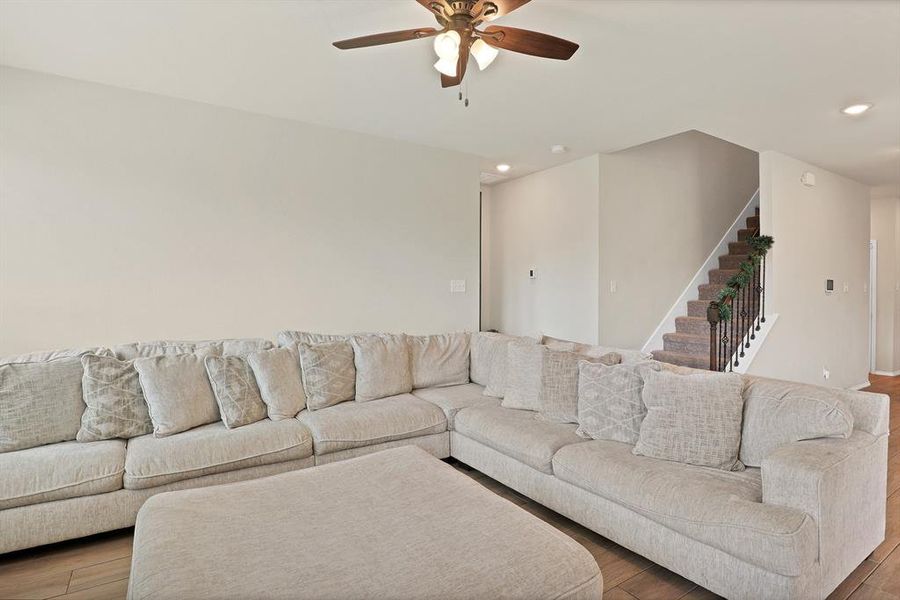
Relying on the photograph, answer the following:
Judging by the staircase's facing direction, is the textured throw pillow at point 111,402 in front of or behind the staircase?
in front

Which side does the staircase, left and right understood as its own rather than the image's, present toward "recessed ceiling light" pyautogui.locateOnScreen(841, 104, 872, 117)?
left

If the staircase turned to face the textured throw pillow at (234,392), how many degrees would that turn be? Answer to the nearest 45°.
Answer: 0° — it already faces it

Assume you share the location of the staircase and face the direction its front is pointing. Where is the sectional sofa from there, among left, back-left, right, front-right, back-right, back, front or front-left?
front-left

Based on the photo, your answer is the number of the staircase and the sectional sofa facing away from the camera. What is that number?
0

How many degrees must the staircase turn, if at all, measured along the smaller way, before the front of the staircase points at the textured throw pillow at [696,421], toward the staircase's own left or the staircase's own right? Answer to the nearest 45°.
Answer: approximately 45° to the staircase's own left

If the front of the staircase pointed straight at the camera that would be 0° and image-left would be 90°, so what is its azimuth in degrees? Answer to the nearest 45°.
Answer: approximately 45°

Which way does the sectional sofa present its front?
toward the camera

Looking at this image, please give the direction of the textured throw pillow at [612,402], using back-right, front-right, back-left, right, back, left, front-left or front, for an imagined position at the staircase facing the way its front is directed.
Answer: front-left

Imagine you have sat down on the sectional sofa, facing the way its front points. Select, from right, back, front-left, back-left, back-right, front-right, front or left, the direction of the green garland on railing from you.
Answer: back-left

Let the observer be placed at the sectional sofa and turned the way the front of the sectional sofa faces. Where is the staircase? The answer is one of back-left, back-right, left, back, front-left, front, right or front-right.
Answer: back-left

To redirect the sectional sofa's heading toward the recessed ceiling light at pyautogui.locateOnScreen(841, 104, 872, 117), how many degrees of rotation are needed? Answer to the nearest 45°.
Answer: approximately 135° to its left
